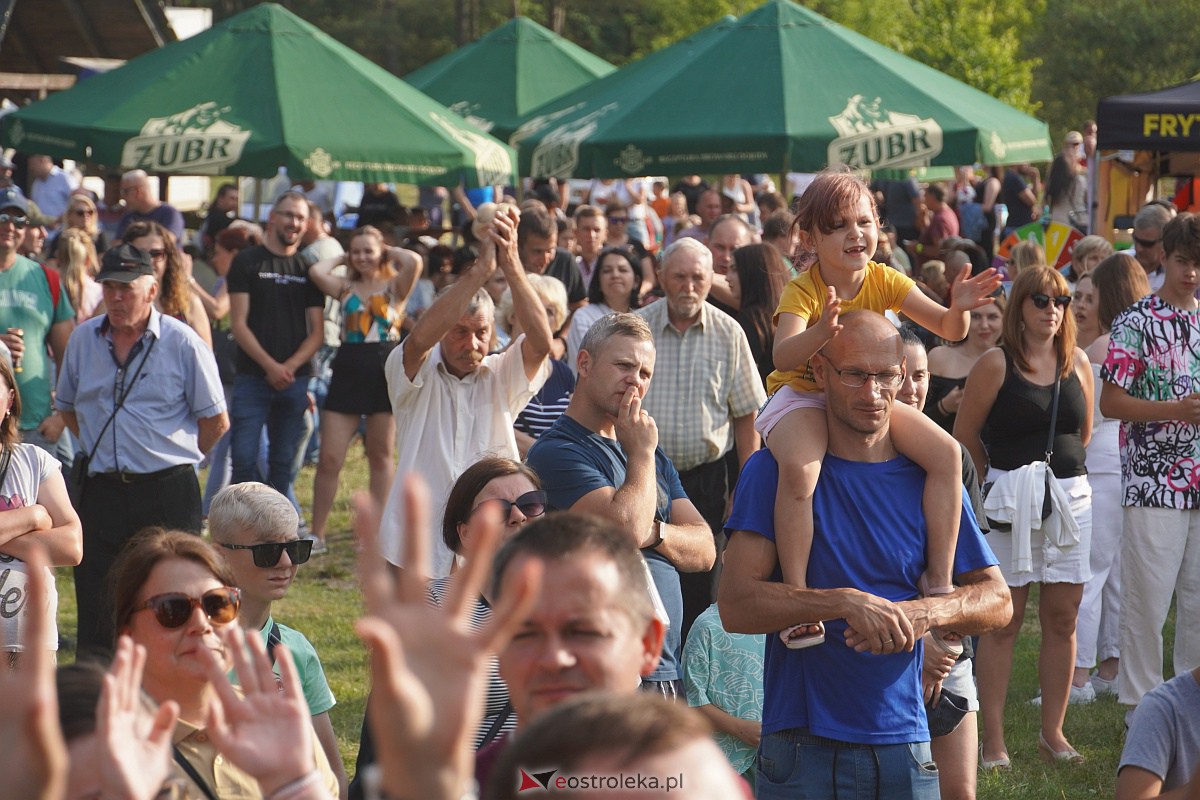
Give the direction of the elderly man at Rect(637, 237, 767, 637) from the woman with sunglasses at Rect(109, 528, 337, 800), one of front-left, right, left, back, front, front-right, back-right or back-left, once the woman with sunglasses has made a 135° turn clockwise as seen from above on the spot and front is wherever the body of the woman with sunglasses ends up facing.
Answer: back-right

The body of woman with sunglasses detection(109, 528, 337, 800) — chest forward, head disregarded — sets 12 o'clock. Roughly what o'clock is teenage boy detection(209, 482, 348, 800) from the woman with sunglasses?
The teenage boy is roughly at 8 o'clock from the woman with sunglasses.

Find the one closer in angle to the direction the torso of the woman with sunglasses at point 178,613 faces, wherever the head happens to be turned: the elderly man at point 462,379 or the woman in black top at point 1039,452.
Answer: the woman in black top

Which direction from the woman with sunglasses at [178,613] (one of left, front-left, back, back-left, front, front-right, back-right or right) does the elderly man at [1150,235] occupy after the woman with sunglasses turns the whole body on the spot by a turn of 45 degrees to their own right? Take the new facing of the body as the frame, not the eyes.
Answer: back-left

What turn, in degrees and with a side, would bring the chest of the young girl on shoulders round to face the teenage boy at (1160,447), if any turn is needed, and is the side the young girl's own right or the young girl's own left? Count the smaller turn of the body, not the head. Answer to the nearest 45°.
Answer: approximately 90° to the young girl's own left

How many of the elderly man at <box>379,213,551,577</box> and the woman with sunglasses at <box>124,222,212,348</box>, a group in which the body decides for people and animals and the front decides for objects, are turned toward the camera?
2

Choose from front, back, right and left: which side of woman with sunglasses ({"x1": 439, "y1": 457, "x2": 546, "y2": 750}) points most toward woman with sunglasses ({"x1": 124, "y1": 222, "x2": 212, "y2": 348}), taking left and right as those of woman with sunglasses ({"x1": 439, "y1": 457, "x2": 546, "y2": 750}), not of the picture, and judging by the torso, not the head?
back

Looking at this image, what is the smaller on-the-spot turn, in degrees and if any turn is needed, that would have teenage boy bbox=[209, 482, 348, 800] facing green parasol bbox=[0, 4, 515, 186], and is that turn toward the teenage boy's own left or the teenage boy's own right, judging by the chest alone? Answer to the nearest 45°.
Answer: approximately 135° to the teenage boy's own left

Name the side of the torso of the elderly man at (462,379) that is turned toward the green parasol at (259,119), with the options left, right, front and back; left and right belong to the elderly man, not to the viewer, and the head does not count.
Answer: back

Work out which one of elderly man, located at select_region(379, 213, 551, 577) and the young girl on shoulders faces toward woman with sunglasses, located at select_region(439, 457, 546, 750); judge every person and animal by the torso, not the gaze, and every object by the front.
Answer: the elderly man

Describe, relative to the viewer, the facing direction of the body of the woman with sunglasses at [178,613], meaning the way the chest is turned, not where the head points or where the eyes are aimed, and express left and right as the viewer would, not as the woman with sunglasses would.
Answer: facing the viewer and to the right of the viewer

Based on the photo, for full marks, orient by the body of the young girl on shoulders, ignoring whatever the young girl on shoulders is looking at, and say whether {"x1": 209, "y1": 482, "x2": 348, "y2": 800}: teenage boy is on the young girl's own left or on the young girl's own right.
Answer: on the young girl's own right

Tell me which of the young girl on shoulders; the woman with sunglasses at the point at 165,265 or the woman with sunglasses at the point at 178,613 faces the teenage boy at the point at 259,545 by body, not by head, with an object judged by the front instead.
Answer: the woman with sunglasses at the point at 165,265
